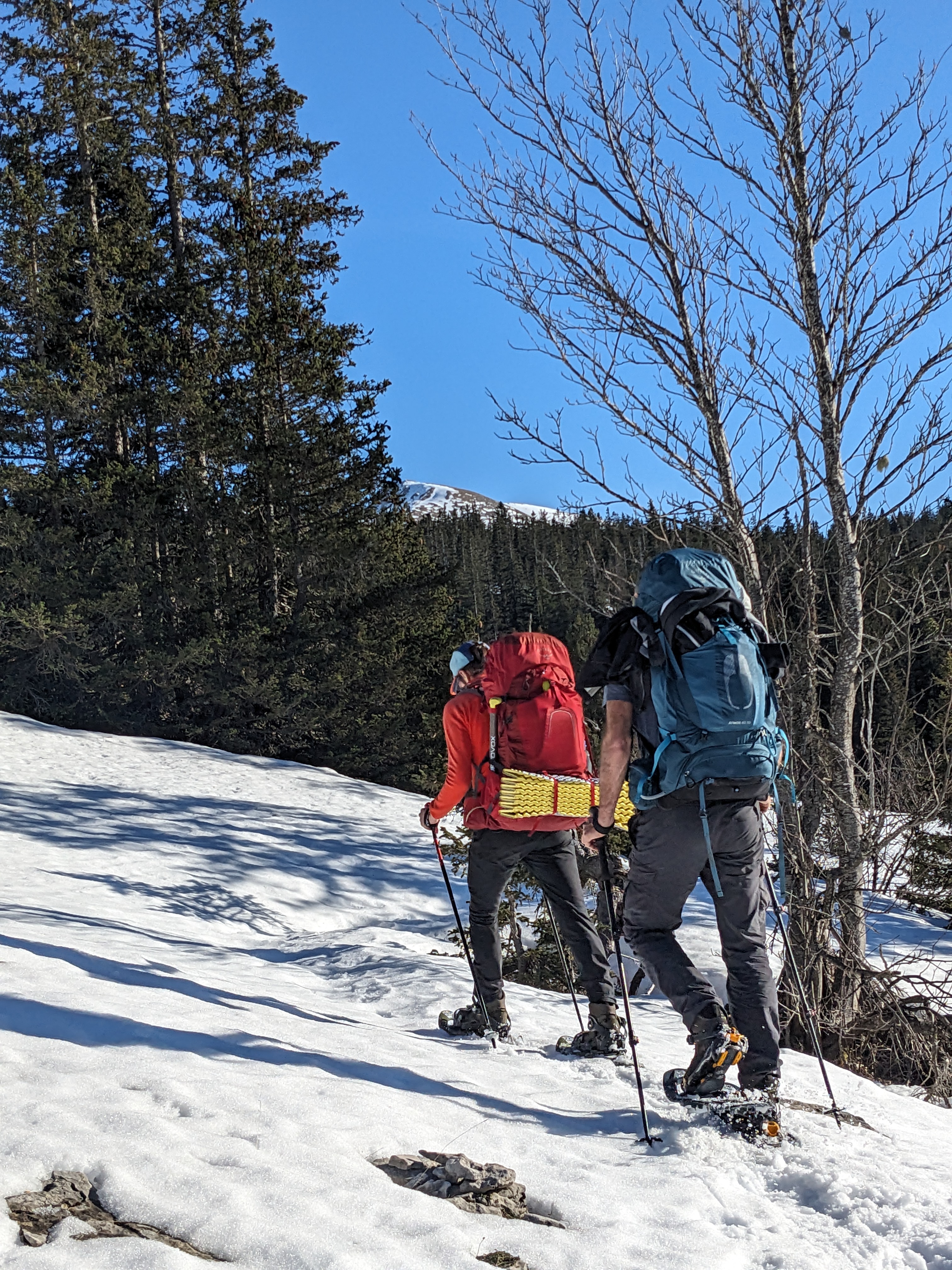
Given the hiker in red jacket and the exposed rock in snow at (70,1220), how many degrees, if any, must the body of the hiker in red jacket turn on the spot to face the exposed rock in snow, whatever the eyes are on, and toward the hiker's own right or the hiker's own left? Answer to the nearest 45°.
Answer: approximately 135° to the hiker's own left

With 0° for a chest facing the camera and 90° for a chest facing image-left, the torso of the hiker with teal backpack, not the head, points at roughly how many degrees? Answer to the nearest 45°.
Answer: approximately 135°

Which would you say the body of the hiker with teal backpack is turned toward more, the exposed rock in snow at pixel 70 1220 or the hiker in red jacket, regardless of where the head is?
the hiker in red jacket

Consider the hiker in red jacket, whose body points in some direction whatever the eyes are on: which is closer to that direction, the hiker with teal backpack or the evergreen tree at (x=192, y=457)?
the evergreen tree

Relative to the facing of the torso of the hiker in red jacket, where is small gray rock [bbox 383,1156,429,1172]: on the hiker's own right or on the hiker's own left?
on the hiker's own left

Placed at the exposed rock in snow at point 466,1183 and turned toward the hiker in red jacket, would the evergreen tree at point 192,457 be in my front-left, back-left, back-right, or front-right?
front-left

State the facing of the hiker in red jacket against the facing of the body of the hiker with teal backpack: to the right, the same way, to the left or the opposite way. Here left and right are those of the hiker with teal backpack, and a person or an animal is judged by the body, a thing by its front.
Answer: the same way

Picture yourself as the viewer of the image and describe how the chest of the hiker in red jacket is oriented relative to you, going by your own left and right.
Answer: facing away from the viewer and to the left of the viewer

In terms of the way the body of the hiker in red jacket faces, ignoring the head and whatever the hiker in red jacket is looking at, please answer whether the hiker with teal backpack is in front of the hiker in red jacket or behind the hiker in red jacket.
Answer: behind
